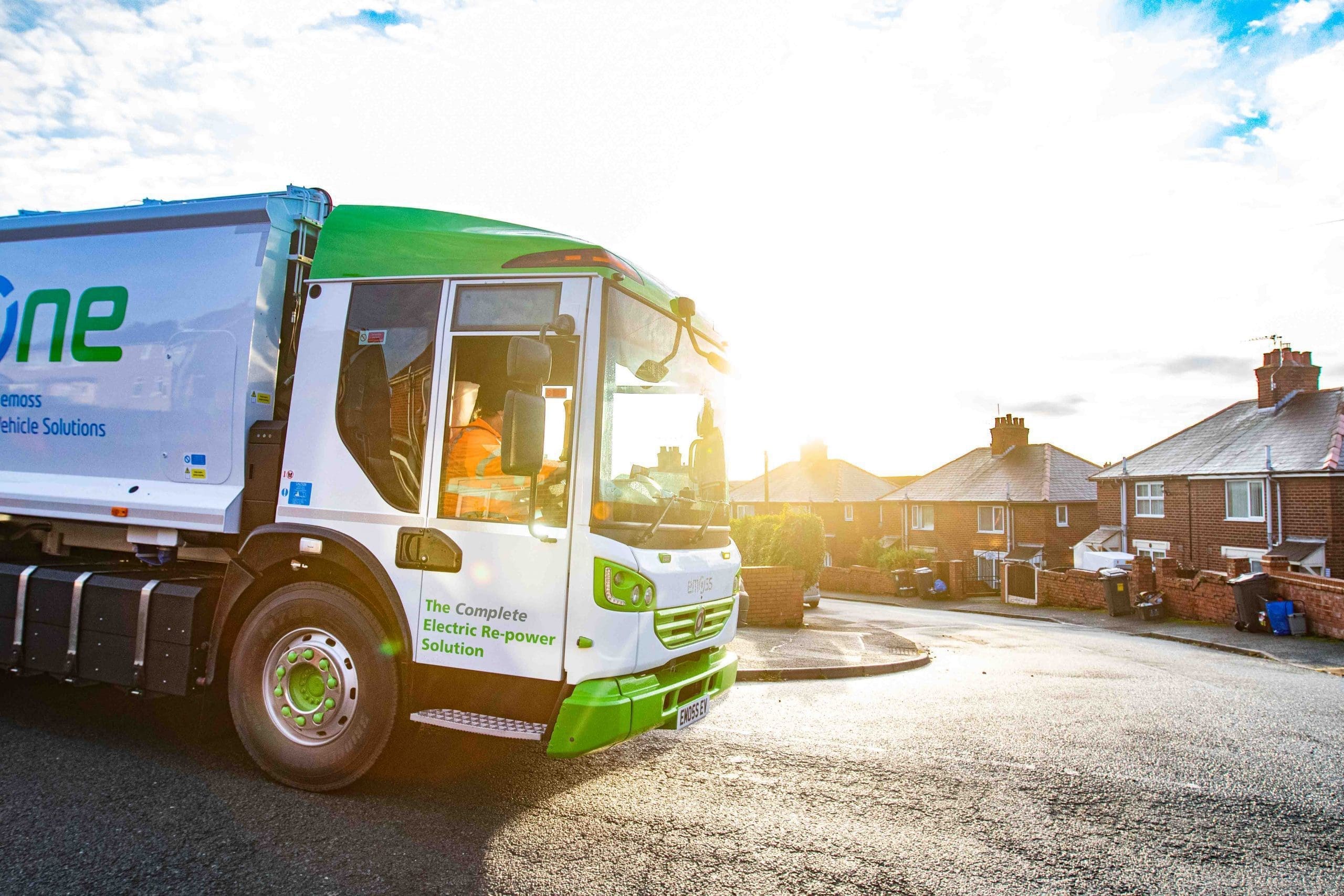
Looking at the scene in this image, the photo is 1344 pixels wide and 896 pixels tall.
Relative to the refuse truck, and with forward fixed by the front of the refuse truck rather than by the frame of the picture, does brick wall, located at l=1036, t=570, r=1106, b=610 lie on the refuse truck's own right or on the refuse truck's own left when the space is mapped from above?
on the refuse truck's own left

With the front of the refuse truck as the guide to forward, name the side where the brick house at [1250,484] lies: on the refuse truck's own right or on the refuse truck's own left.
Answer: on the refuse truck's own left

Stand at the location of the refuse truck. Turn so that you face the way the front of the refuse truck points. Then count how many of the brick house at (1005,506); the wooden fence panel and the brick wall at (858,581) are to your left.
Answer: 3

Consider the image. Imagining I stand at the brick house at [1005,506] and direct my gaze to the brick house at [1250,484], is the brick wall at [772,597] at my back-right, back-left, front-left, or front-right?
front-right

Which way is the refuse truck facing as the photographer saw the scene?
facing the viewer and to the right of the viewer

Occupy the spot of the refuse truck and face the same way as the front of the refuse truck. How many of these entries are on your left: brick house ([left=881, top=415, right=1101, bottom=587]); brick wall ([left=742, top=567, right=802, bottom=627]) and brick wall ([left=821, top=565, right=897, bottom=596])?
3

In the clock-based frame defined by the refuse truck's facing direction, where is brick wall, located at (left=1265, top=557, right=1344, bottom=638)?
The brick wall is roughly at 10 o'clock from the refuse truck.

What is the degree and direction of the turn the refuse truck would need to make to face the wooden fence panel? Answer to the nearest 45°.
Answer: approximately 90° to its left

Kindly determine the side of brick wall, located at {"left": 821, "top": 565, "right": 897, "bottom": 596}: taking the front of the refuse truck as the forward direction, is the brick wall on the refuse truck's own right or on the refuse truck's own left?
on the refuse truck's own left

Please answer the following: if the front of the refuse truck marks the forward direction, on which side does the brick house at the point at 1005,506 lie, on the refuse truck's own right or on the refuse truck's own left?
on the refuse truck's own left

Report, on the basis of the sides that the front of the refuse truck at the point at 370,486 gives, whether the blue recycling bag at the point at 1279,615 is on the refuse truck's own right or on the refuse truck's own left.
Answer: on the refuse truck's own left

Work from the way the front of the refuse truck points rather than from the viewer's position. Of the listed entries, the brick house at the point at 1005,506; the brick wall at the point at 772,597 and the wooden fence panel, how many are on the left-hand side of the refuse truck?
3

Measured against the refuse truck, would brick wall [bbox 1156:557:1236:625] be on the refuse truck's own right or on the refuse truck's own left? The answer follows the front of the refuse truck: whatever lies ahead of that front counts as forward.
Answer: on the refuse truck's own left

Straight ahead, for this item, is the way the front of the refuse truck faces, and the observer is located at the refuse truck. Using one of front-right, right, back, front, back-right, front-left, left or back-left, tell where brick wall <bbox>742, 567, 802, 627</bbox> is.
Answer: left

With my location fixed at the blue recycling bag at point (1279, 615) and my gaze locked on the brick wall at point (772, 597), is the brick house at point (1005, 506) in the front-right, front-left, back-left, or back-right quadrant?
back-right
